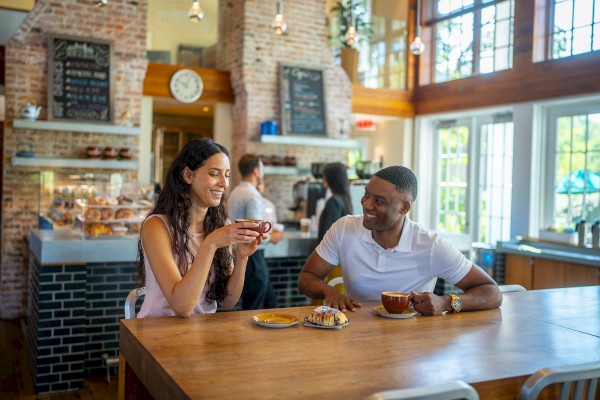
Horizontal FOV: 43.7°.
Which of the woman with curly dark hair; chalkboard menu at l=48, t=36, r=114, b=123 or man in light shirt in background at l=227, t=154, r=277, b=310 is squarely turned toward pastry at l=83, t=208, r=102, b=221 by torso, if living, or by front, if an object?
the chalkboard menu

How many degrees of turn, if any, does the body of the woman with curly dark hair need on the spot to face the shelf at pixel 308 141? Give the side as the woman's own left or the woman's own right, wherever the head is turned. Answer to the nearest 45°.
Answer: approximately 135° to the woman's own left

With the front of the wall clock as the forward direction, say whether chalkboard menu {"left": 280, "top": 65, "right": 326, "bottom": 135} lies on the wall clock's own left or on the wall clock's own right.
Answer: on the wall clock's own left

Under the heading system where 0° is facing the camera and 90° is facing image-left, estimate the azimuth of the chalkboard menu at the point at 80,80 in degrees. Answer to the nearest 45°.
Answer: approximately 0°

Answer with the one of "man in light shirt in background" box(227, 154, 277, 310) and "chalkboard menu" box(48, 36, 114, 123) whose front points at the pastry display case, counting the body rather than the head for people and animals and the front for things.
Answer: the chalkboard menu

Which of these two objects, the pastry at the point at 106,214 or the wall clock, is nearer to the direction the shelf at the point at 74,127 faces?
the pastry

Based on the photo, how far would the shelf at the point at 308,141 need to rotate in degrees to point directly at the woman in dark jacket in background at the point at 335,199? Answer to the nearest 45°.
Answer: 0° — it already faces them

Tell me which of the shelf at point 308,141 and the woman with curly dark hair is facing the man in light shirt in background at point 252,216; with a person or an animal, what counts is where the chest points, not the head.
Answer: the shelf
